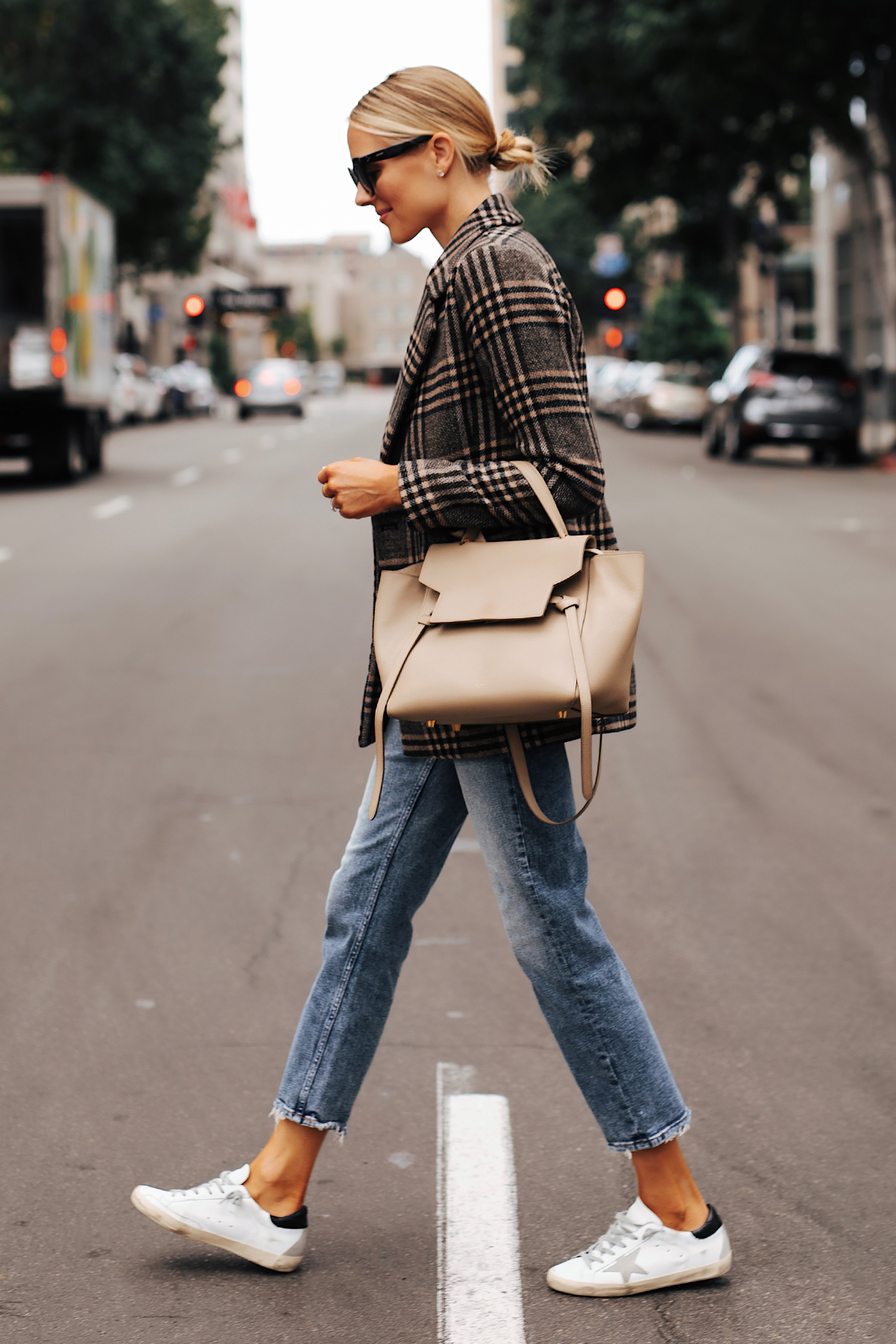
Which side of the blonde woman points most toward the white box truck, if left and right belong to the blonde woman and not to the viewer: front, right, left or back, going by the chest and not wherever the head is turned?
right

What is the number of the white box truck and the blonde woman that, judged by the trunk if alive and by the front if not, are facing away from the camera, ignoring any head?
1

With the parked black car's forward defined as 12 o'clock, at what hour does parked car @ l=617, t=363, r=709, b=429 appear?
The parked car is roughly at 1 o'clock from the parked black car.

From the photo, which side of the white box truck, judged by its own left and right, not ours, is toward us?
back

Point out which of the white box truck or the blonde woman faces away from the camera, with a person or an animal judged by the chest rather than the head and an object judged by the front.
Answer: the white box truck

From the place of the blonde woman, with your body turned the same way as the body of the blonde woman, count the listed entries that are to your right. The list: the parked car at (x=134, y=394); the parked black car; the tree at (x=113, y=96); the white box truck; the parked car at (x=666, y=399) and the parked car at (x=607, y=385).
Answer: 6

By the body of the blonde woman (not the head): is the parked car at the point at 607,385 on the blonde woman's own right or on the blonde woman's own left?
on the blonde woman's own right

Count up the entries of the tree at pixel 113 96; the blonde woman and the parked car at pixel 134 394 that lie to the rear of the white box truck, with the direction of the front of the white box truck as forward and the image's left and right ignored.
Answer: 1

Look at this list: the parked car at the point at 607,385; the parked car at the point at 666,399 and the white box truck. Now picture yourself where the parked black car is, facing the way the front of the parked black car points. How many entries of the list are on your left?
1

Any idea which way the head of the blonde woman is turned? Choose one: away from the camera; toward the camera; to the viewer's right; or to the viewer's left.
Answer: to the viewer's left

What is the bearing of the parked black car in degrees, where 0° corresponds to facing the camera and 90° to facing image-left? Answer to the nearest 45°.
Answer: approximately 135°

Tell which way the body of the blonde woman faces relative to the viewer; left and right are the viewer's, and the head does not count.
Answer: facing to the left of the viewer

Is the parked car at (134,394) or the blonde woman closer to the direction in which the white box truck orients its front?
the parked car

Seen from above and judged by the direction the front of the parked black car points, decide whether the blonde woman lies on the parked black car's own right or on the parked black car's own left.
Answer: on the parked black car's own left

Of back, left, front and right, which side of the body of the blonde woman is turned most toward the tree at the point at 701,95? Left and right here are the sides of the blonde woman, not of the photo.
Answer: right

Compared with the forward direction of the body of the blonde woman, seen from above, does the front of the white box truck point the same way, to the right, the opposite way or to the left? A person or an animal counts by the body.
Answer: to the right
